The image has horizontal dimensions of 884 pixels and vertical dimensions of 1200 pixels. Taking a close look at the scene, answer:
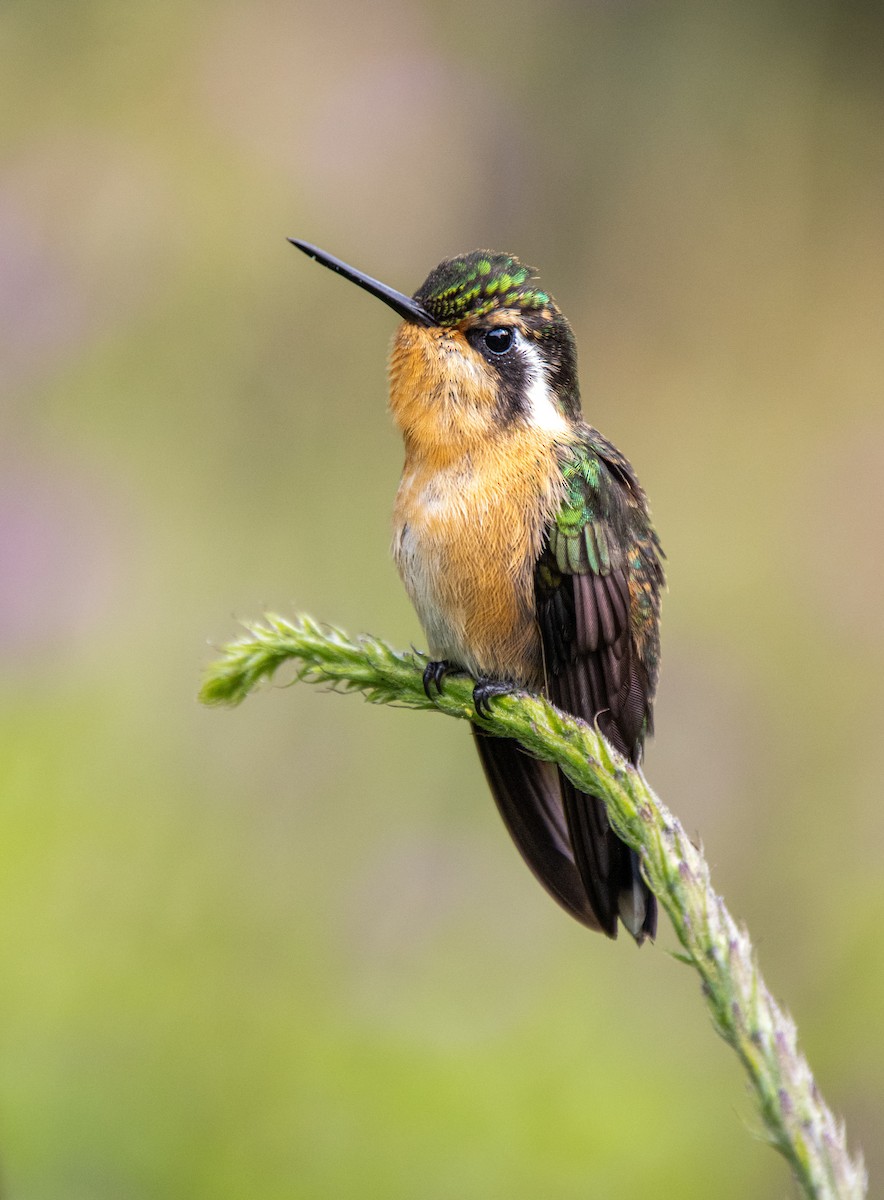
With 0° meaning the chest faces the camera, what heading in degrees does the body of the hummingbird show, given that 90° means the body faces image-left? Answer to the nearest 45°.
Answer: approximately 45°
